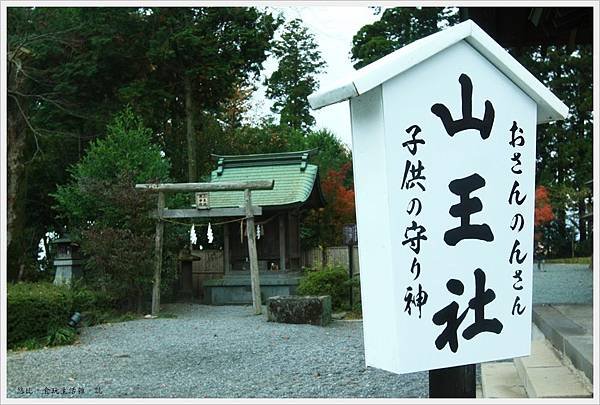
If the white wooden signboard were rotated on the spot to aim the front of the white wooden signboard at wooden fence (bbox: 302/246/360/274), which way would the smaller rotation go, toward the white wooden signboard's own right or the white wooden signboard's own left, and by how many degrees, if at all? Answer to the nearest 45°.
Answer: approximately 135° to the white wooden signboard's own left

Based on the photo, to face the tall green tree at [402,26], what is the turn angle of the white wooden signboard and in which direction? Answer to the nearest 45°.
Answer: approximately 135° to its left

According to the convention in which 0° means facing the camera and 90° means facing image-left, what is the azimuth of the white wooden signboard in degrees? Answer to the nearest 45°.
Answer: approximately 315°

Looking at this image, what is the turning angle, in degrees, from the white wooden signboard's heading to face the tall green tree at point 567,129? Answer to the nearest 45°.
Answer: approximately 135° to its left

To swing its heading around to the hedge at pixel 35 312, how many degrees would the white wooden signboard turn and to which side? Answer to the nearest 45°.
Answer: approximately 180°

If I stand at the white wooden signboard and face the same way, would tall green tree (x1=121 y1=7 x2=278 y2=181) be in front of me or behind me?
behind

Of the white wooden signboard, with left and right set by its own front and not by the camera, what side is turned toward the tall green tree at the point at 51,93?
back

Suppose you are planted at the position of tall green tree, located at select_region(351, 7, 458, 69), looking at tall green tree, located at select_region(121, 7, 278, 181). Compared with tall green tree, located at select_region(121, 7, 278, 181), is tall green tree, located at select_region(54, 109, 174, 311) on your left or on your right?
left
